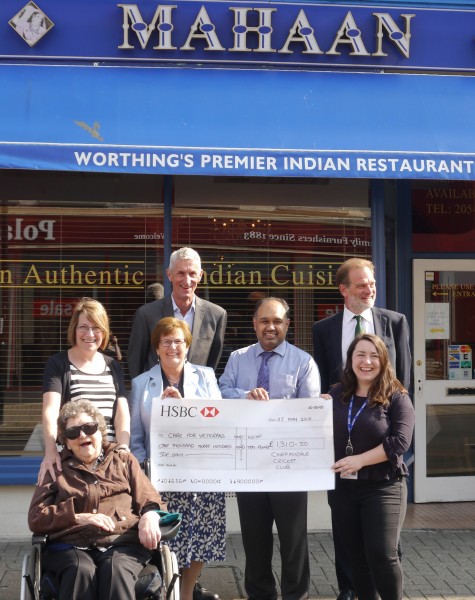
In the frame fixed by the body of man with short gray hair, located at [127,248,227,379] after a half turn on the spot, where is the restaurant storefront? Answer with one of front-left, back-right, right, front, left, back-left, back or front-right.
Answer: front

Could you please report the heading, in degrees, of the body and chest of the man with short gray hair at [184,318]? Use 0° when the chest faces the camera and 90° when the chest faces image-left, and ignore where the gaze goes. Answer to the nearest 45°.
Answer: approximately 0°

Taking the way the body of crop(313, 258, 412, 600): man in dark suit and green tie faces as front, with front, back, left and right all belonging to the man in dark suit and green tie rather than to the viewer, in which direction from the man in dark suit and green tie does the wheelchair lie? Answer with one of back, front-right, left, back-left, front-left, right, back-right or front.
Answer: front-right

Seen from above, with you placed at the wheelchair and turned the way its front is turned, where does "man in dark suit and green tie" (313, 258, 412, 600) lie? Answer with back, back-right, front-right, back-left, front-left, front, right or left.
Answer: back-left

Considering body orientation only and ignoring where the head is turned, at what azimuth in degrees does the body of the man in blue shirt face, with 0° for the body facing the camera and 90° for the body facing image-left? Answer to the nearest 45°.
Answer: approximately 0°

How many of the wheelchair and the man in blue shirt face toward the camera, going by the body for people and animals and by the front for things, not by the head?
2

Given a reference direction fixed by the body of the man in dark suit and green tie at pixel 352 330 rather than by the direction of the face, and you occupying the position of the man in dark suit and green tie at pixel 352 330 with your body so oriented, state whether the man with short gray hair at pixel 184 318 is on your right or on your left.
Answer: on your right
